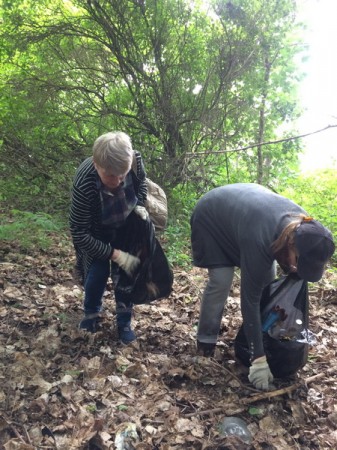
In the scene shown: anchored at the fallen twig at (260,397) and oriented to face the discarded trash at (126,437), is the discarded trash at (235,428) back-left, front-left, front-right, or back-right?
front-left

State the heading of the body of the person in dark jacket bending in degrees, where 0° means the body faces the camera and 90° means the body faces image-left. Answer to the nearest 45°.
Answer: approximately 270°
